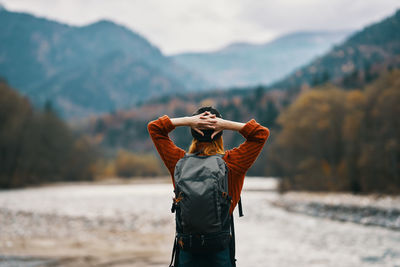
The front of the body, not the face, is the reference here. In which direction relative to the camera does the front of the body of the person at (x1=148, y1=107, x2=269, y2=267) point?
away from the camera
